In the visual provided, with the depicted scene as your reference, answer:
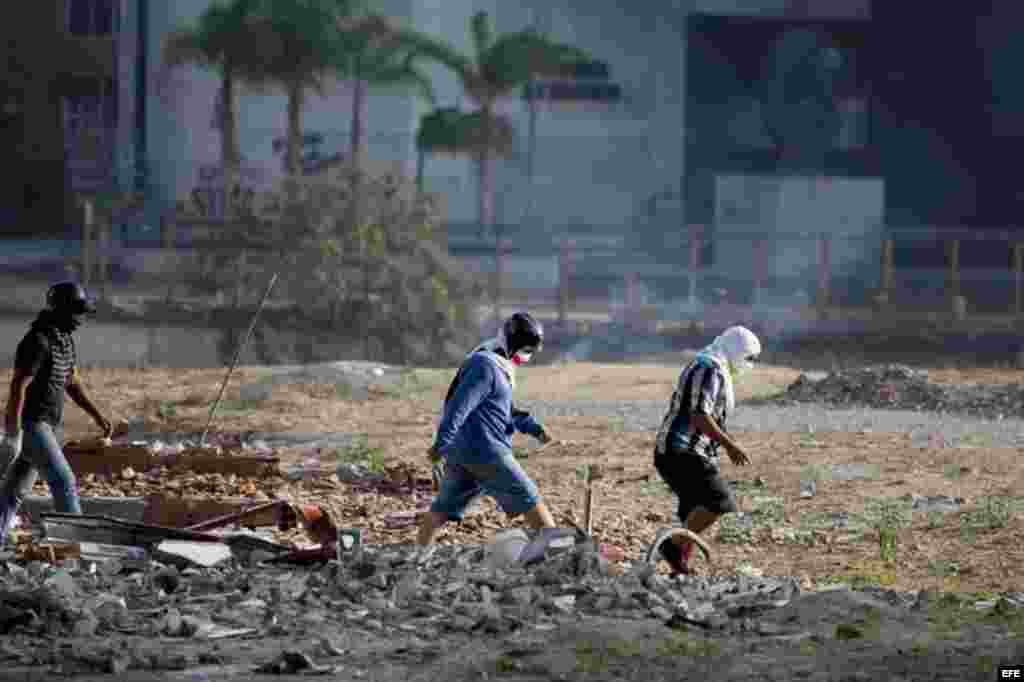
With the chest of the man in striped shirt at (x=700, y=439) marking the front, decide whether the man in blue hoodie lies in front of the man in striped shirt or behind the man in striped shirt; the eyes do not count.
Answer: behind

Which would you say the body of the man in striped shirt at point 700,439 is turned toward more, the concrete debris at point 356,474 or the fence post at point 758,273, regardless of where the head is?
the fence post

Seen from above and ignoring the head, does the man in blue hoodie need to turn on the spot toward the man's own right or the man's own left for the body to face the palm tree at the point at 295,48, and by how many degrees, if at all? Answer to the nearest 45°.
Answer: approximately 90° to the man's own left

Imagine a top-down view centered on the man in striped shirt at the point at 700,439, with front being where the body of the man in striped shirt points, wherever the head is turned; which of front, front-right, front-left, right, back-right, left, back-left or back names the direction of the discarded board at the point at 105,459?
back-left

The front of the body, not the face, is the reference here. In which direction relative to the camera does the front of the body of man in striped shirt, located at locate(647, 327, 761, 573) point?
to the viewer's right

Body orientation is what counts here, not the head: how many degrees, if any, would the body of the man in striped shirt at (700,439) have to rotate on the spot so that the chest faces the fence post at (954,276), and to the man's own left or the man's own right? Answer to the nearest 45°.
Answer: approximately 90° to the man's own left

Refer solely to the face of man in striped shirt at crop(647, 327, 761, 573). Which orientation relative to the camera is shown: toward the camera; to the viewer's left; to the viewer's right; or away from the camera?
to the viewer's right

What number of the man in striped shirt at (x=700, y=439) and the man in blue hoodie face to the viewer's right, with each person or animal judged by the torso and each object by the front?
2

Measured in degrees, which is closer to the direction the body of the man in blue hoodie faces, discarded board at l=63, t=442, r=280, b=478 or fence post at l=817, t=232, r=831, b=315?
the fence post

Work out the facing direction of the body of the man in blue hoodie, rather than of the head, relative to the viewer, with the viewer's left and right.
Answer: facing to the right of the viewer
